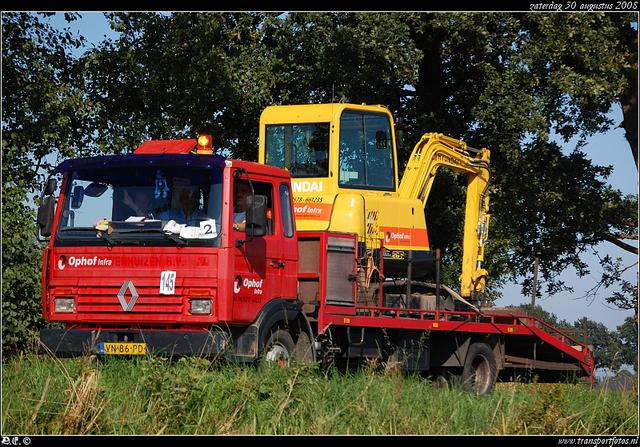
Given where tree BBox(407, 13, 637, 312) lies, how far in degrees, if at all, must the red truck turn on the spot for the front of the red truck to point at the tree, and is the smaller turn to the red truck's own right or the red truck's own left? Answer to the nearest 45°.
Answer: approximately 180°

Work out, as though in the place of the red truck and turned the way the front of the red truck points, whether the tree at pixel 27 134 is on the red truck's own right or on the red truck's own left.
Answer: on the red truck's own right

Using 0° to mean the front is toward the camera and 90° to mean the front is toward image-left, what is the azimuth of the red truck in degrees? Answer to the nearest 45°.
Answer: approximately 45°
